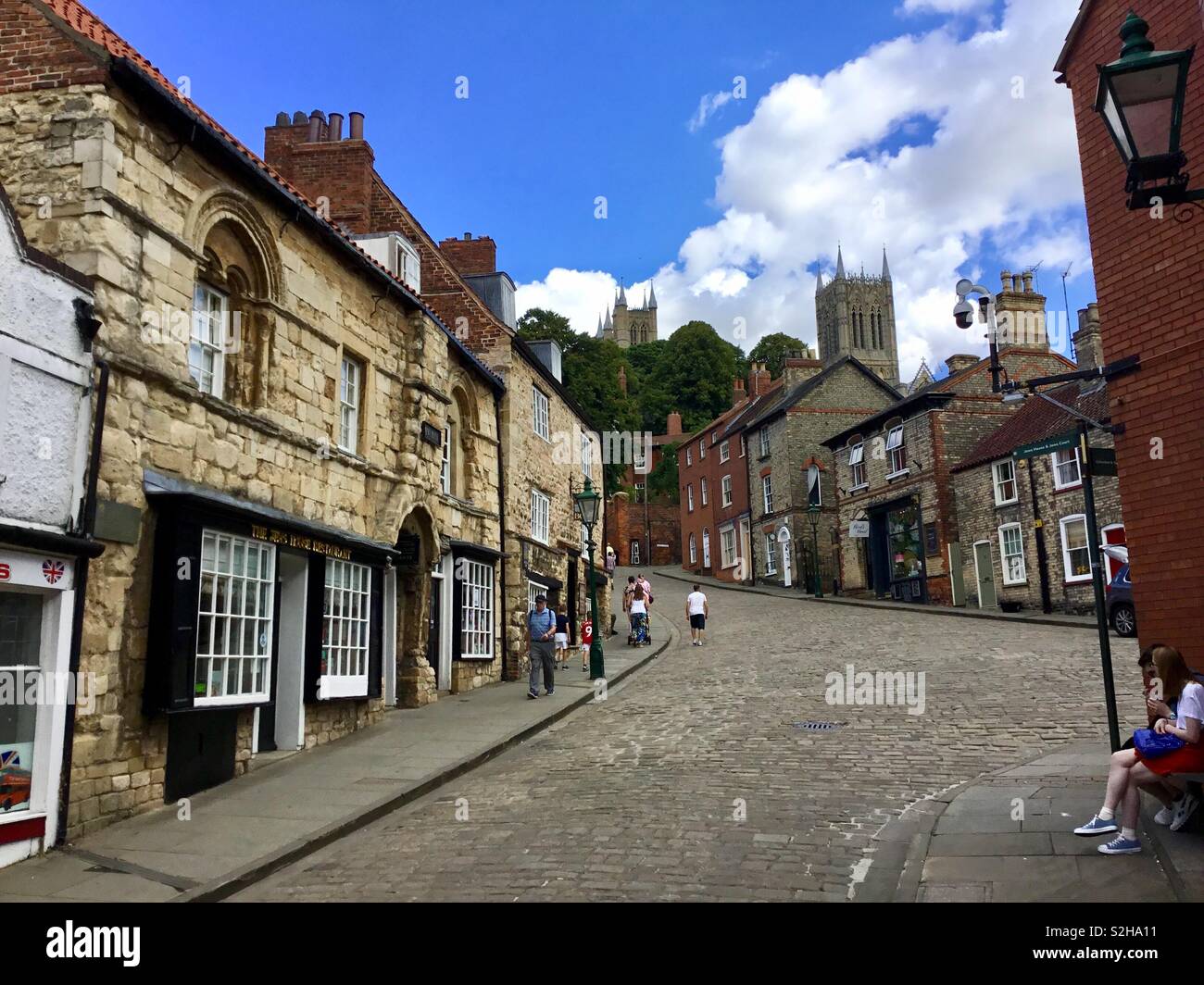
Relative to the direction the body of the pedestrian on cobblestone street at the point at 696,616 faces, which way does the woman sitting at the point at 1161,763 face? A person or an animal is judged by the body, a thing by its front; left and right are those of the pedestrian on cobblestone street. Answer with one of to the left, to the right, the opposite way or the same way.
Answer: to the left

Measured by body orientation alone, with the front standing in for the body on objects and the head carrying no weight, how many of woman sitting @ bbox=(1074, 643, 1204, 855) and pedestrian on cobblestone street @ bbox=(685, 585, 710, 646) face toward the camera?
0

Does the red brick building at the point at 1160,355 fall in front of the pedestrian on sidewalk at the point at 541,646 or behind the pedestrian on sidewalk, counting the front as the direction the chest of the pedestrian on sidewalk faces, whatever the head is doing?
in front

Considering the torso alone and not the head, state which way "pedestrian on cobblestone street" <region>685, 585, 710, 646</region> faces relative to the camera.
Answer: away from the camera

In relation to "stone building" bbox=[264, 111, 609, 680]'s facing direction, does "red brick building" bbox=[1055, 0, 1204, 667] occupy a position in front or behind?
in front

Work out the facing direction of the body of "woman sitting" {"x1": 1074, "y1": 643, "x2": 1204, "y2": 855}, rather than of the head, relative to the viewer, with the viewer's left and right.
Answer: facing to the left of the viewer

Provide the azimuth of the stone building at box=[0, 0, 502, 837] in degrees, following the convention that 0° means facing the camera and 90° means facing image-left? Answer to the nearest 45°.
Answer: approximately 315°

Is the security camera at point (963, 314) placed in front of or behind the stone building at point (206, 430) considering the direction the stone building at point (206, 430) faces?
in front

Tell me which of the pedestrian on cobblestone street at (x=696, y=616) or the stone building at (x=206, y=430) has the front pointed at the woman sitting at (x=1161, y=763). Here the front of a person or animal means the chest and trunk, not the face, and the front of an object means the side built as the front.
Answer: the stone building
